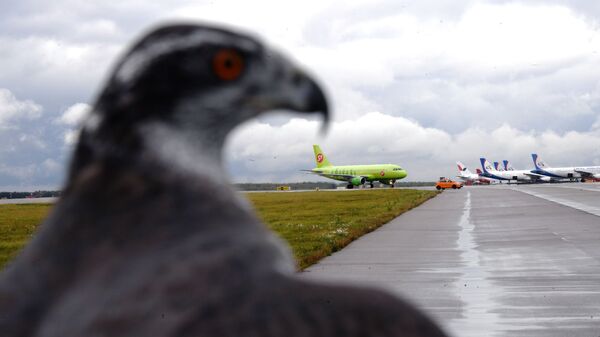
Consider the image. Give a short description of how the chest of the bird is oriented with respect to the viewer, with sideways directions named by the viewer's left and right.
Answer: facing away from the viewer and to the right of the viewer
